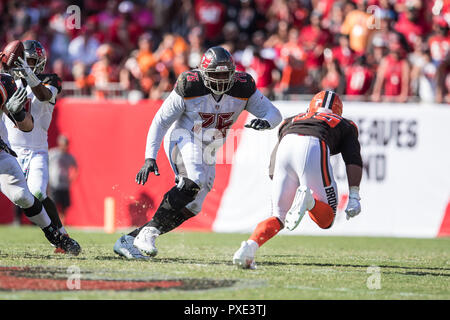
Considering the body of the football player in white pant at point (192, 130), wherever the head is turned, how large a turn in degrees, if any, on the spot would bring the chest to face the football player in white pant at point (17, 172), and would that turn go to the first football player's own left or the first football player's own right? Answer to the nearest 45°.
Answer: approximately 90° to the first football player's own right

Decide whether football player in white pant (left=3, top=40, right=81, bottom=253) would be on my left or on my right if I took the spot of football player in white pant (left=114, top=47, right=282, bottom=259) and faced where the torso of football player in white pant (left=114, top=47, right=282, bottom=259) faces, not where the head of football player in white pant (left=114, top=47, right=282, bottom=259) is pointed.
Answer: on my right

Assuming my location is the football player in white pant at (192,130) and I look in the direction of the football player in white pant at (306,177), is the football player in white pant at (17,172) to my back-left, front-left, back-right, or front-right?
back-right

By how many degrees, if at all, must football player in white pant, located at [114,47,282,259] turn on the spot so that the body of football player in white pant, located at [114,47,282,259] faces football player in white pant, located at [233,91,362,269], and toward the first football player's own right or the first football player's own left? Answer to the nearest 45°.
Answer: approximately 45° to the first football player's own left

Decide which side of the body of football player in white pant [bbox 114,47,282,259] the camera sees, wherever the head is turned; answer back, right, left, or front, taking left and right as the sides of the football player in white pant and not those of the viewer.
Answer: front

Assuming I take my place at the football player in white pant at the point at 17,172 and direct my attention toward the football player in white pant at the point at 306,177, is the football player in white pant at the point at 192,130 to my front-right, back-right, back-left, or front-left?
front-left
